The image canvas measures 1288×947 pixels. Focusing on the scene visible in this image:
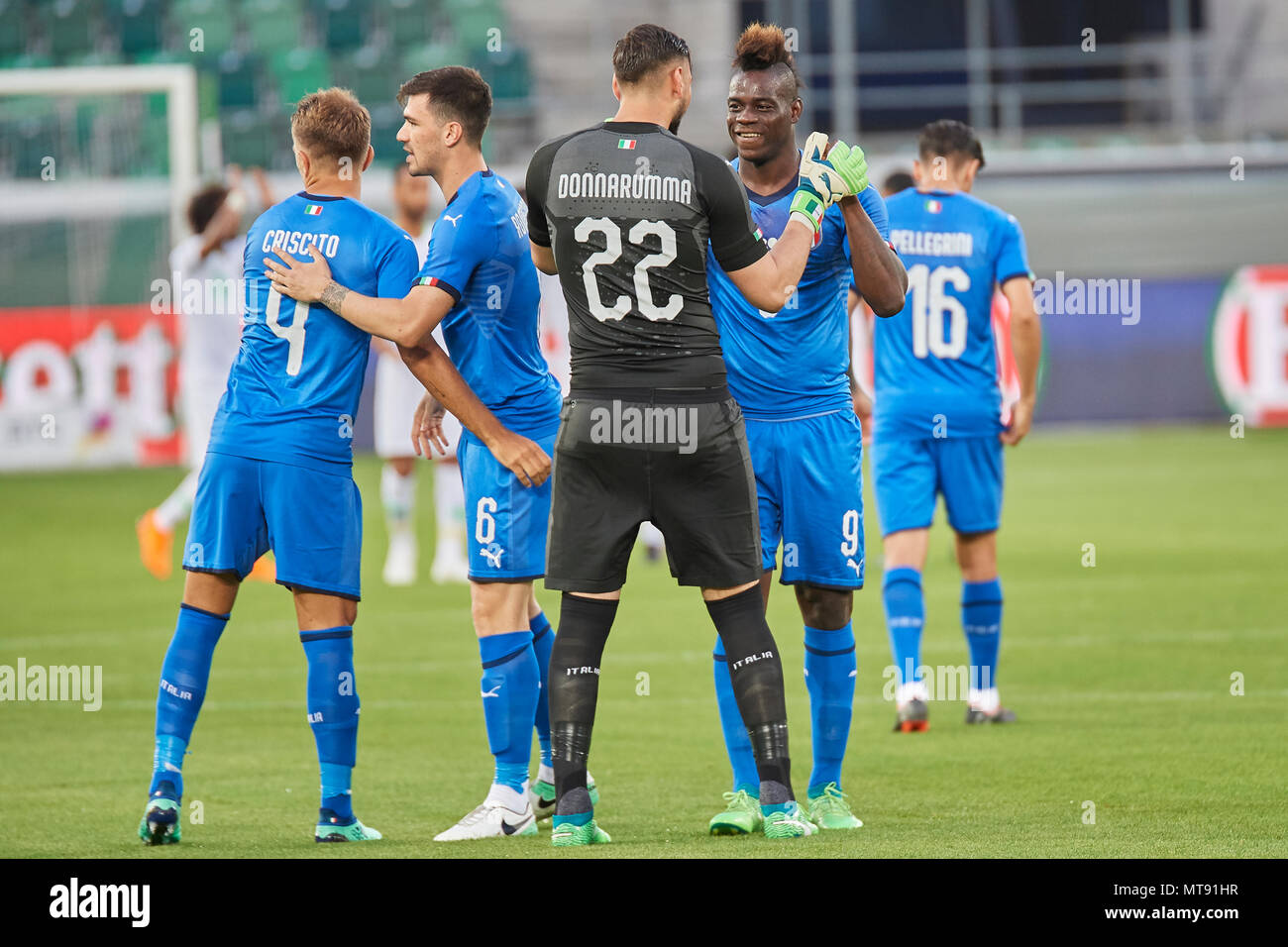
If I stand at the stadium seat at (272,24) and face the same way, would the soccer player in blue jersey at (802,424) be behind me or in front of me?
in front

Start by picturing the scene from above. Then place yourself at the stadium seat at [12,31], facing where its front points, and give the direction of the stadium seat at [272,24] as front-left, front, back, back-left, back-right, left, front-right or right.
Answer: left

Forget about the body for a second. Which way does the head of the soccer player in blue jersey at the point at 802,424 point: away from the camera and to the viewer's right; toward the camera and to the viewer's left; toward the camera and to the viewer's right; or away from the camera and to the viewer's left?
toward the camera and to the viewer's left

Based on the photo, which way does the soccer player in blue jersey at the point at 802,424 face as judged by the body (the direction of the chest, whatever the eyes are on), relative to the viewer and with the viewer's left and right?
facing the viewer

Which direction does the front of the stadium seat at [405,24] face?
toward the camera

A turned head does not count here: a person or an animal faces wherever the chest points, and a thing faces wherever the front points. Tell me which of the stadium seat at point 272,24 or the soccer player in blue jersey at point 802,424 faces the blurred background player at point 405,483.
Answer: the stadium seat

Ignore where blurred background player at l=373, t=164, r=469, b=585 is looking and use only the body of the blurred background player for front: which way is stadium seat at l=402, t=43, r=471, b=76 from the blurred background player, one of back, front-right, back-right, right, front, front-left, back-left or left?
back

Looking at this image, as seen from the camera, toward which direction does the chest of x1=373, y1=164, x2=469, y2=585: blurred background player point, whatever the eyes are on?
toward the camera

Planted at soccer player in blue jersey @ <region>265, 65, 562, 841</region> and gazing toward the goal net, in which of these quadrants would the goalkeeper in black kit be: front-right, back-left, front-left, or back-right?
back-right

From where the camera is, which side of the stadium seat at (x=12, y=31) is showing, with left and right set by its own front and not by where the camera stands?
front

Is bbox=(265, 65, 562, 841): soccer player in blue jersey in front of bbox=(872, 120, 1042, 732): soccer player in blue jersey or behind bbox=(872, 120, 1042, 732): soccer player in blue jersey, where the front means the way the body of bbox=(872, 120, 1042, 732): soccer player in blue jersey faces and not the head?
behind

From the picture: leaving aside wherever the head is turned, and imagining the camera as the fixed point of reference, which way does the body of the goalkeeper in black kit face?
away from the camera

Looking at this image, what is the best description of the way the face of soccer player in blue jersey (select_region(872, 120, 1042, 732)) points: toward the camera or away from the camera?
away from the camera

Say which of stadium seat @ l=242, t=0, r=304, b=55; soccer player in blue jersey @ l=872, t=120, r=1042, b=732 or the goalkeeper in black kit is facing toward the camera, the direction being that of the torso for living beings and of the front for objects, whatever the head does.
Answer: the stadium seat
